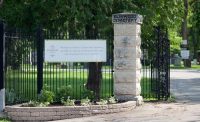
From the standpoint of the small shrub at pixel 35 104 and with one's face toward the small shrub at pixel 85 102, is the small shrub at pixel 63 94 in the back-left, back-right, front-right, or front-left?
front-left

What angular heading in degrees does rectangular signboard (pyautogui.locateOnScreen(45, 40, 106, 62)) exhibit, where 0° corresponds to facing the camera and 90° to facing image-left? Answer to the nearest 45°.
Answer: approximately 0°

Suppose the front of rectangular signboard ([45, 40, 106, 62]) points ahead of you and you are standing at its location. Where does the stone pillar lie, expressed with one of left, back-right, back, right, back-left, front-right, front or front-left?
left

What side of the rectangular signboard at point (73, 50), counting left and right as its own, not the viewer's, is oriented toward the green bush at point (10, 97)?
right

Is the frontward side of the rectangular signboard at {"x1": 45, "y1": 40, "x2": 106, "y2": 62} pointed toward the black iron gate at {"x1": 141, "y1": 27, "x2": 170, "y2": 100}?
no

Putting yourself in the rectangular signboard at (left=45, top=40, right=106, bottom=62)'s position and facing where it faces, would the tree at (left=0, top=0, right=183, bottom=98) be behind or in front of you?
behind
